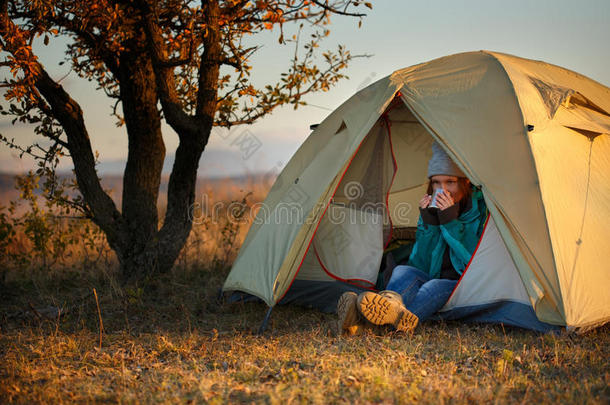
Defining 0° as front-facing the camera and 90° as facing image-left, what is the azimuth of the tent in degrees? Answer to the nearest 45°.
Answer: approximately 45°

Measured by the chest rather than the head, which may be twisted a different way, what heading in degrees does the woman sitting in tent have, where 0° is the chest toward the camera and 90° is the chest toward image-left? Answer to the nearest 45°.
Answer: approximately 45°

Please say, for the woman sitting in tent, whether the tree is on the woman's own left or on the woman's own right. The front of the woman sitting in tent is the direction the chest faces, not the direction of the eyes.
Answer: on the woman's own right
